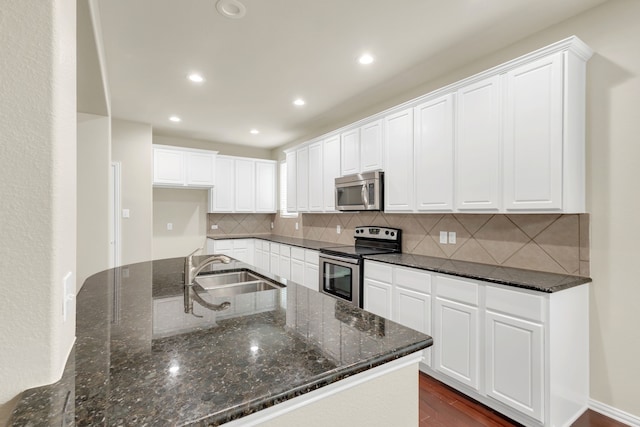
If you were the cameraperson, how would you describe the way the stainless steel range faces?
facing the viewer and to the left of the viewer

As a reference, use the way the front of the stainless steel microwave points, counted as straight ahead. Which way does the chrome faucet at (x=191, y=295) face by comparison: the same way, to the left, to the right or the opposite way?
the opposite way

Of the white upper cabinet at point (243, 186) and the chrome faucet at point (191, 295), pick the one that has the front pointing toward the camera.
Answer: the white upper cabinet

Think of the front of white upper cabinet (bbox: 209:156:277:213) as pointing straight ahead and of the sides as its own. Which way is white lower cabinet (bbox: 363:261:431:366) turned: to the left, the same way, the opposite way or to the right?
to the right

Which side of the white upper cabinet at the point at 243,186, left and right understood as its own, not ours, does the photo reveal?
front

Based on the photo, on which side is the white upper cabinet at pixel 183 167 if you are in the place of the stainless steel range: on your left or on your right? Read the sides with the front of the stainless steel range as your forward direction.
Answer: on your right

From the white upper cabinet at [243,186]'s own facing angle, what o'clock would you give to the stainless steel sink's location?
The stainless steel sink is roughly at 12 o'clock from the white upper cabinet.
